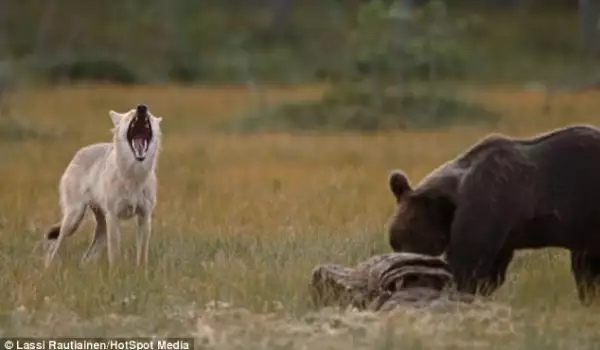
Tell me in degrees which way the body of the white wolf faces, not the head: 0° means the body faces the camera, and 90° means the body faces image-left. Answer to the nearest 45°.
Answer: approximately 315°

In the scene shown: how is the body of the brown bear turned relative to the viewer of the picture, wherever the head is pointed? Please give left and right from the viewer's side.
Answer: facing to the left of the viewer

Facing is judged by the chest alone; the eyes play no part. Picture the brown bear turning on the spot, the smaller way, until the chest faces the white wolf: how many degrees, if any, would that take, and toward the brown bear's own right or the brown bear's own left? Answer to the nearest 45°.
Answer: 0° — it already faces it

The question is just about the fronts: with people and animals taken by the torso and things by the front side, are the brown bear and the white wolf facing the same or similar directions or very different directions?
very different directions

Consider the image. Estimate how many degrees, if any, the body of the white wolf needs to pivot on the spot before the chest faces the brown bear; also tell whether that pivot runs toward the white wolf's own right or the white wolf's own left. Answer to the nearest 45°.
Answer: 0° — it already faces it

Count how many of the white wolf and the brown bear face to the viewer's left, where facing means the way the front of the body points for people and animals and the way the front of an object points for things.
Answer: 1
